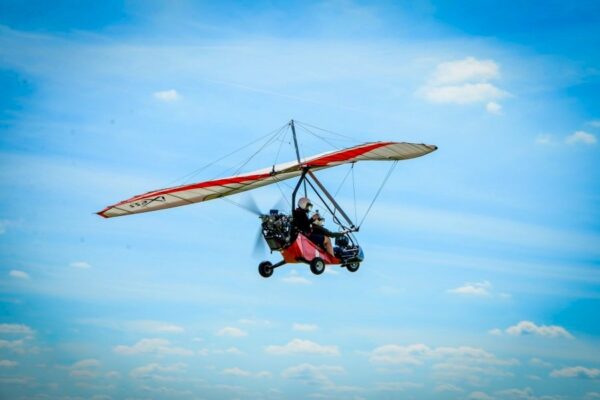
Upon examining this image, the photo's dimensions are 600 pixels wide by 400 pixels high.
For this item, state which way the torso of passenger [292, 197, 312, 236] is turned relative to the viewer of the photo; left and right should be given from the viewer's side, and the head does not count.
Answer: facing away from the viewer and to the right of the viewer

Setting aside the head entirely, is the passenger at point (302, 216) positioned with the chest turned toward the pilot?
yes

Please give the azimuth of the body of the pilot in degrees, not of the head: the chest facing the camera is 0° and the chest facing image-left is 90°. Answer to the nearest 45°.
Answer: approximately 315°
